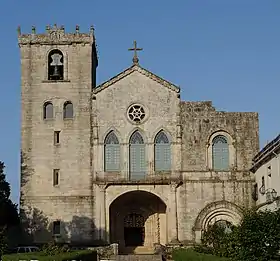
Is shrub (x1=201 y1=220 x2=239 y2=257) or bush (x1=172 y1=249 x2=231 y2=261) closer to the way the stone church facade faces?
the bush

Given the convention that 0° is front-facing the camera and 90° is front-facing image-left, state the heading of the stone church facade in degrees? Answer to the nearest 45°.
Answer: approximately 0°

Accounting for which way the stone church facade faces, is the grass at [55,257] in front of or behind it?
in front

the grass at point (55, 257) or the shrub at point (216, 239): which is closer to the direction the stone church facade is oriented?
the grass

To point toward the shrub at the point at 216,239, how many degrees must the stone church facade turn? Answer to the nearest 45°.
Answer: approximately 45° to its left

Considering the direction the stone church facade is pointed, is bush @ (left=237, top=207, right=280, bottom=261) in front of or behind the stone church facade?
in front

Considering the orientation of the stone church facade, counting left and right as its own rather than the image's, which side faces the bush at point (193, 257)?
front
